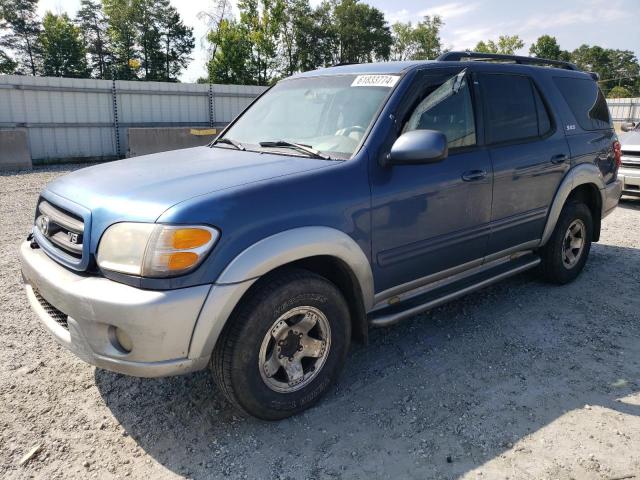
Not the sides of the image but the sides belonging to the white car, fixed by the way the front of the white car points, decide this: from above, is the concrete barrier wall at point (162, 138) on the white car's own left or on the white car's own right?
on the white car's own right

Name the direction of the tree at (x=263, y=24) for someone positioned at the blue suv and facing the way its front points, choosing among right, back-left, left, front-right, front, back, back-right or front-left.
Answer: back-right

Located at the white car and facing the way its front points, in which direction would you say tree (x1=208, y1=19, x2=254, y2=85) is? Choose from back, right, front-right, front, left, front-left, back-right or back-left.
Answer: back-right

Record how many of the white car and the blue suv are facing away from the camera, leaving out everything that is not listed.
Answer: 0

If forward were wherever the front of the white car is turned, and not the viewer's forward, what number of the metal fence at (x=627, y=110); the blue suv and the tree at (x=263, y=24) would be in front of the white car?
1

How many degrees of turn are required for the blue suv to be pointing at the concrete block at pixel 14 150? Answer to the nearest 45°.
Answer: approximately 90° to its right

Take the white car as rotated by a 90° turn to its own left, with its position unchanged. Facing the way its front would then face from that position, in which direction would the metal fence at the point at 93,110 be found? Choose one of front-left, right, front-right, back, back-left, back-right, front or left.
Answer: back

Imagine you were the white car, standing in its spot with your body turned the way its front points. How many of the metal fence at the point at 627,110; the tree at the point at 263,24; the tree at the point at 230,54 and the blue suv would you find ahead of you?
1

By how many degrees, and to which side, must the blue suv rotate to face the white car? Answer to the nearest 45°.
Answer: approximately 180°

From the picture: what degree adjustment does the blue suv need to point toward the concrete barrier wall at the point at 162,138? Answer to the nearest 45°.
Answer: approximately 135° to its right

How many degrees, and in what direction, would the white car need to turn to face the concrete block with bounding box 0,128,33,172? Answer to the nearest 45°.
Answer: approximately 90° to its right

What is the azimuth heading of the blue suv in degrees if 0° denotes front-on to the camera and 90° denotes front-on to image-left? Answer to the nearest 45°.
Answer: approximately 45°

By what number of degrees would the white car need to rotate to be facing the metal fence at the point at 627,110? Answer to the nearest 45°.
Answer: approximately 180°

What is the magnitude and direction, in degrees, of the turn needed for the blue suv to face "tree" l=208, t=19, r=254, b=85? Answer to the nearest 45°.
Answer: approximately 135° to its right
